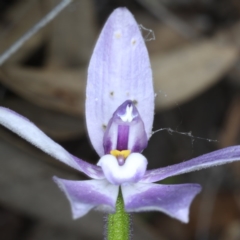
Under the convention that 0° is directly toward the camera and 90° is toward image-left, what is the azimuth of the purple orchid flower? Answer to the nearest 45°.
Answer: approximately 0°
